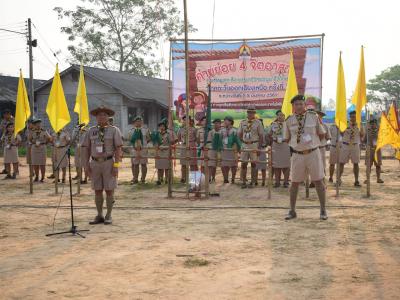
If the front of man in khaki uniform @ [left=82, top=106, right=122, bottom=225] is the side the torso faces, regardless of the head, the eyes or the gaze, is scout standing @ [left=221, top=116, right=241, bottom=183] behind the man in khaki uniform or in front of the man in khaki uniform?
behind

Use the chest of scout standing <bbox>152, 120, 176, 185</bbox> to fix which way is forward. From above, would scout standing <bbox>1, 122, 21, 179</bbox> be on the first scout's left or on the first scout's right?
on the first scout's right

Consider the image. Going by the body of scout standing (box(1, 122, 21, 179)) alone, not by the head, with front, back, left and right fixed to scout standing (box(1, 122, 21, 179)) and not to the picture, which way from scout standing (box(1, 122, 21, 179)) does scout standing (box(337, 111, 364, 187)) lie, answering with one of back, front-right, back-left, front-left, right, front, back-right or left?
front-left

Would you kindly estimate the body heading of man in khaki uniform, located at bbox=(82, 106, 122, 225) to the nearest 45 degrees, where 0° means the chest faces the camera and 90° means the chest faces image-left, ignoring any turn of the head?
approximately 0°

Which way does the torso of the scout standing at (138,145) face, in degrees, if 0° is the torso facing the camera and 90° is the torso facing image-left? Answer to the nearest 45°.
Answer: approximately 0°

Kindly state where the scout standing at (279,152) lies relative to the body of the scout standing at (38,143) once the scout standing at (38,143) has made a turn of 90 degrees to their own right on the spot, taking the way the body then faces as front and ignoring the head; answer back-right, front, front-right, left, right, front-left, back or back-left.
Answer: back-left

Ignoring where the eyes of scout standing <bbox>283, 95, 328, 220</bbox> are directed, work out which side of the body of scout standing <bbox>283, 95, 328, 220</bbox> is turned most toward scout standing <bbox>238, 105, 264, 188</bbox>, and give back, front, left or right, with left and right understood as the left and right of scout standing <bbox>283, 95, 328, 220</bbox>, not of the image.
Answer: back

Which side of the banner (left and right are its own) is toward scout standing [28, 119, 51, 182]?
right
